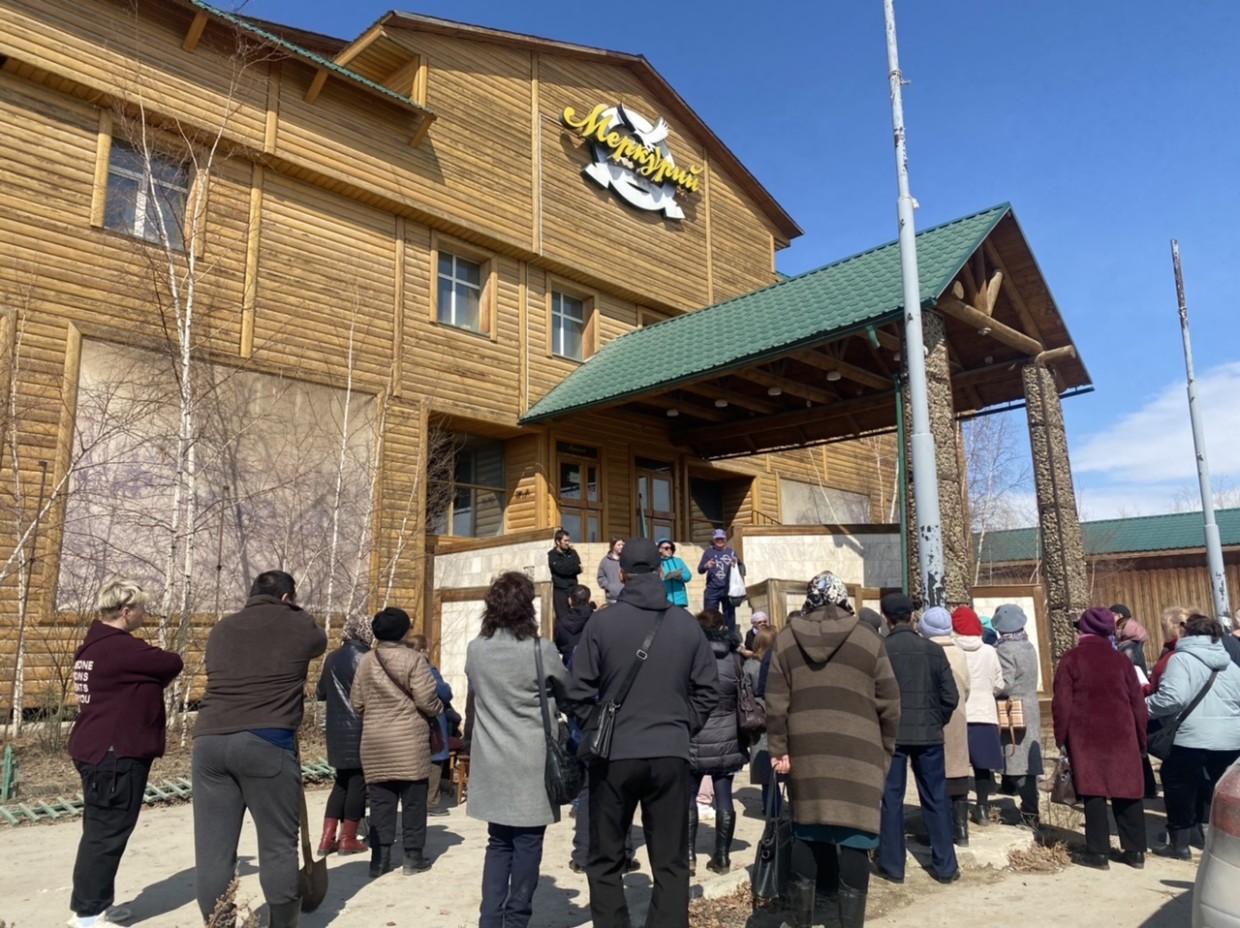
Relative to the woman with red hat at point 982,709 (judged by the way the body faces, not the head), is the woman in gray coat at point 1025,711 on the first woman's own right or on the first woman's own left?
on the first woman's own right

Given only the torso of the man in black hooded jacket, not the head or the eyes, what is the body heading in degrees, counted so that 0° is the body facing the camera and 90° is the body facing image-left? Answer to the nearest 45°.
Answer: approximately 180°

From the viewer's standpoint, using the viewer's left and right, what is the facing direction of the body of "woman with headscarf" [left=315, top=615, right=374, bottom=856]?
facing away from the viewer and to the right of the viewer

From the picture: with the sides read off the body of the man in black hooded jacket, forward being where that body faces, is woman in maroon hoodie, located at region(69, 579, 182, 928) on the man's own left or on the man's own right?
on the man's own left

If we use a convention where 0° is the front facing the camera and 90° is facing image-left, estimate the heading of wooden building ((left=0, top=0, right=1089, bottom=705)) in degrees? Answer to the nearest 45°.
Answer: approximately 315°

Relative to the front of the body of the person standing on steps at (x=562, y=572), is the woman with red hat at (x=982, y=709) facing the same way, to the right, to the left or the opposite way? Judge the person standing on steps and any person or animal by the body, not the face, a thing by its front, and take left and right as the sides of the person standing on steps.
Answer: the opposite way

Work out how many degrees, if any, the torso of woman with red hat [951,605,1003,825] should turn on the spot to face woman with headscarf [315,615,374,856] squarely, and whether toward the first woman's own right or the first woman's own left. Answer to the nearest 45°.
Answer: approximately 90° to the first woman's own left

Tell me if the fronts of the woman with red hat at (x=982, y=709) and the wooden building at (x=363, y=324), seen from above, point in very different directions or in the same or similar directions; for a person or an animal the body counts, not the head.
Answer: very different directions

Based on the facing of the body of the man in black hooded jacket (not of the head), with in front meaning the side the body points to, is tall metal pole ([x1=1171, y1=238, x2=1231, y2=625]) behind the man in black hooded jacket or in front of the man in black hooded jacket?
in front

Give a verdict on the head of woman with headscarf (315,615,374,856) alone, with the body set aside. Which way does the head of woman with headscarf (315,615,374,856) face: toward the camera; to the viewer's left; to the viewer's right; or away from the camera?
away from the camera

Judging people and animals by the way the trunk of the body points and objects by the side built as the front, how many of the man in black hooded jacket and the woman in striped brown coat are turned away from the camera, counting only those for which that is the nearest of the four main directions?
2

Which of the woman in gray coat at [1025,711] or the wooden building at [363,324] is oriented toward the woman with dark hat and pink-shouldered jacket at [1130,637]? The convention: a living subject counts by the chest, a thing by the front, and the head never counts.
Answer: the wooden building

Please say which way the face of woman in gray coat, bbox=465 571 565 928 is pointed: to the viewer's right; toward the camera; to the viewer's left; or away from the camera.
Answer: away from the camera

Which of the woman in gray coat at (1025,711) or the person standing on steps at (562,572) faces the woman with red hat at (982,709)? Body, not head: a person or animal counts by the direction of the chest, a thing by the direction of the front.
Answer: the person standing on steps

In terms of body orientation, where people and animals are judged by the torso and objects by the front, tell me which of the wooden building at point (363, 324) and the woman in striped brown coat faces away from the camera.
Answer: the woman in striped brown coat

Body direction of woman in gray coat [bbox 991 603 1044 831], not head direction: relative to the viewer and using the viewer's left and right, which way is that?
facing away from the viewer and to the left of the viewer

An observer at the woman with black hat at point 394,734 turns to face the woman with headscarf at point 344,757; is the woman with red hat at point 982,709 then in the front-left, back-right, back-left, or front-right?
back-right

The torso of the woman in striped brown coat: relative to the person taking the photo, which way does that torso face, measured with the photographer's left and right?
facing away from the viewer

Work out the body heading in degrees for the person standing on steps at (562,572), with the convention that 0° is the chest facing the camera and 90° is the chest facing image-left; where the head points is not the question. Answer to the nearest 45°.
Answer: approximately 315°

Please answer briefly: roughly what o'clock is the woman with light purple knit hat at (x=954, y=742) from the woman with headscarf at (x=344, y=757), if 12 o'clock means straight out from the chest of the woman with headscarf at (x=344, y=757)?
the woman with light purple knit hat at (x=954, y=742) is roughly at 2 o'clock from the woman with headscarf at (x=344, y=757).
